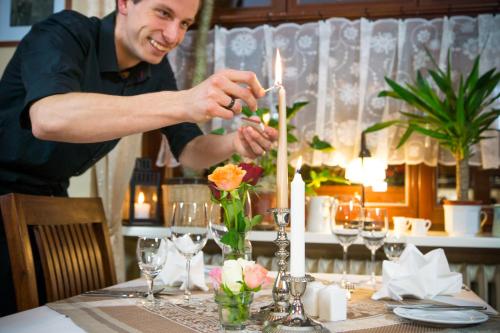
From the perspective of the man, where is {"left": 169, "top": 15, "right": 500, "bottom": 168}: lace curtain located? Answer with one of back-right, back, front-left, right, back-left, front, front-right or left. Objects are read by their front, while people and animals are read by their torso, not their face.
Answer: left

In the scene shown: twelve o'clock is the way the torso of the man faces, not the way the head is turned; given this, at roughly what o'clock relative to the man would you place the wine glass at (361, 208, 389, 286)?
The wine glass is roughly at 11 o'clock from the man.

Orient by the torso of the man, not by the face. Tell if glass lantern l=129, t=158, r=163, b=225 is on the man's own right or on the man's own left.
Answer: on the man's own left

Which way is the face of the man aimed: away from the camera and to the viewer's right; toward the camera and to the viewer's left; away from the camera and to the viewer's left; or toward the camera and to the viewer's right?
toward the camera and to the viewer's right

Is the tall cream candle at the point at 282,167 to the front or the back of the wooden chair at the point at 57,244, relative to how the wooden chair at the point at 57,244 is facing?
to the front
